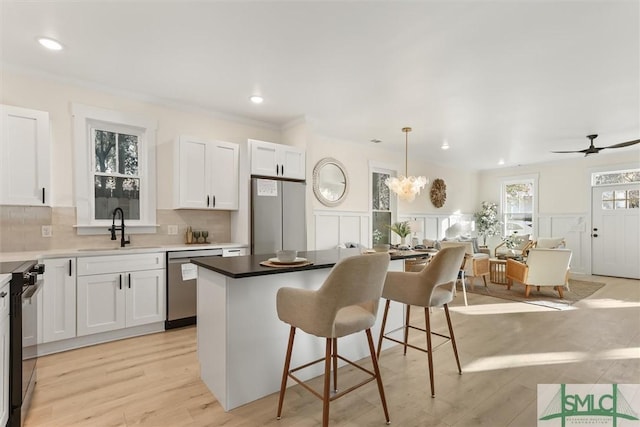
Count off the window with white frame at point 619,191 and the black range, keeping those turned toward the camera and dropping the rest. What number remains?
1

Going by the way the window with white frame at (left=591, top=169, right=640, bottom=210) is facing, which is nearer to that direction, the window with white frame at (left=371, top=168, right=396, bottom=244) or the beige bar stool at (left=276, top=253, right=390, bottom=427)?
the beige bar stool

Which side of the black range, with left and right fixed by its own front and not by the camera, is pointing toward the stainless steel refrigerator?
front

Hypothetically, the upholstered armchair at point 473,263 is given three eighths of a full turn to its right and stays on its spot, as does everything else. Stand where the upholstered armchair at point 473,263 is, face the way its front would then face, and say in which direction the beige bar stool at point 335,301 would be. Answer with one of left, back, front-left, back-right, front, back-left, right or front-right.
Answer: front

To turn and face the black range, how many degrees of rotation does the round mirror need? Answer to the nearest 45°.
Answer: approximately 90° to its right

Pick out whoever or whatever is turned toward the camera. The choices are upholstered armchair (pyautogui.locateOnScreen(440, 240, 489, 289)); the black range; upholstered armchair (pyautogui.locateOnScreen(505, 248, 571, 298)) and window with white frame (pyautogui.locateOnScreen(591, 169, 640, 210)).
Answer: the window with white frame

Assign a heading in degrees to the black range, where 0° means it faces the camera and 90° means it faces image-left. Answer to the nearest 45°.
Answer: approximately 270°

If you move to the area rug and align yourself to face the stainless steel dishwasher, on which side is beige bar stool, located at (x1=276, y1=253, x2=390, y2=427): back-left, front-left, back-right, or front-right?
front-left

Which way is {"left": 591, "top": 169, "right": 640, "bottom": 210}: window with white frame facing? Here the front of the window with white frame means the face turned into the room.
toward the camera

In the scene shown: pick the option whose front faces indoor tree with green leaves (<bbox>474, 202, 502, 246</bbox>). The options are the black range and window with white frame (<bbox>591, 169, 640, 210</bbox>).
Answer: the black range
